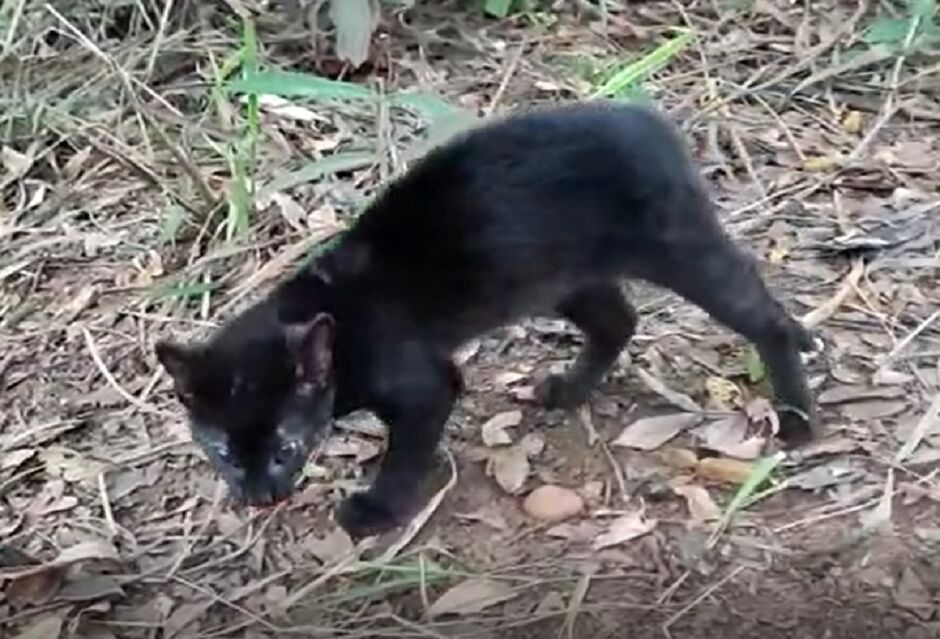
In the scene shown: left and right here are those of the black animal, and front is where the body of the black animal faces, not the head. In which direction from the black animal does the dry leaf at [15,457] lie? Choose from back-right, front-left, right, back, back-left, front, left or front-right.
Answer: front-right

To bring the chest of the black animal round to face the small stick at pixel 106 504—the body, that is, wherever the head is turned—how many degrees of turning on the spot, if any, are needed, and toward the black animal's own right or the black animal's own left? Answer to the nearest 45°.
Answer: approximately 45° to the black animal's own right

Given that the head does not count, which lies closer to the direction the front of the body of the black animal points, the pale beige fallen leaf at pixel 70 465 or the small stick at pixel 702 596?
the pale beige fallen leaf

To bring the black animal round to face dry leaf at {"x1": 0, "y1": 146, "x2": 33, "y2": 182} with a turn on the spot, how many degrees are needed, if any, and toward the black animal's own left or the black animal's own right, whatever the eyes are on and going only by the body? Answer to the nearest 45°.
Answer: approximately 90° to the black animal's own right

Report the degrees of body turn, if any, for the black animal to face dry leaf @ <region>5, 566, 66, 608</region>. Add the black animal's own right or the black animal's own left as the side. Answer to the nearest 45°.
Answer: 0° — it already faces it

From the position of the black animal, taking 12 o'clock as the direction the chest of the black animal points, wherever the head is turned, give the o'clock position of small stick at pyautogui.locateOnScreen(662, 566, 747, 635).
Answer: The small stick is roughly at 9 o'clock from the black animal.

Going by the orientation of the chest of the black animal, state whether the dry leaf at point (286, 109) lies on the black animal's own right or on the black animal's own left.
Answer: on the black animal's own right

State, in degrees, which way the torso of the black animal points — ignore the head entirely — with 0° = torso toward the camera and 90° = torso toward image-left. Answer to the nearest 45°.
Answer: approximately 45°

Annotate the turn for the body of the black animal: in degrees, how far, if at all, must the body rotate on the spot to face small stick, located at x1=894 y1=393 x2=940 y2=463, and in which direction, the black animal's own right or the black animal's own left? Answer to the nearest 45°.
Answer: approximately 135° to the black animal's own left

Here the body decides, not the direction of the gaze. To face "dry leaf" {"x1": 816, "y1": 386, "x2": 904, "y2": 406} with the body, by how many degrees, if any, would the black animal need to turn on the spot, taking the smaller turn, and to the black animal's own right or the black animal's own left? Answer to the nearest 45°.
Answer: approximately 135° to the black animal's own left
